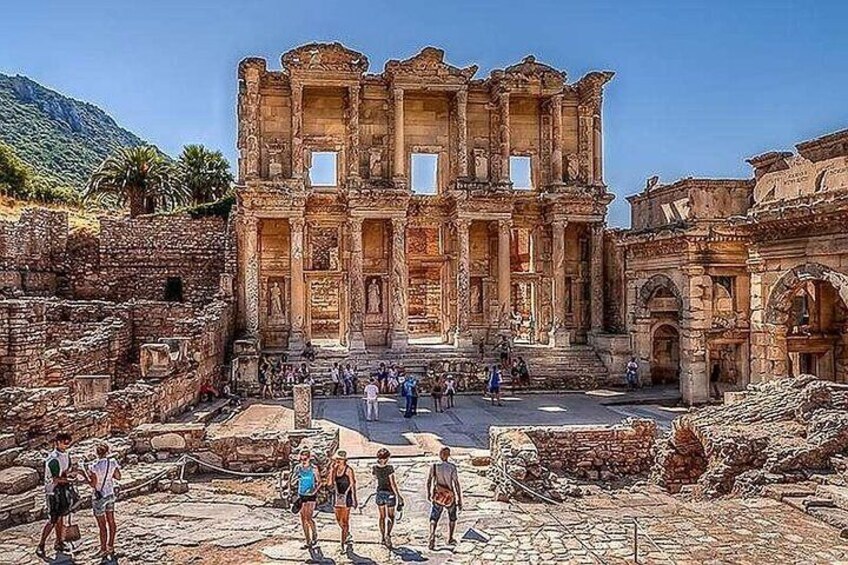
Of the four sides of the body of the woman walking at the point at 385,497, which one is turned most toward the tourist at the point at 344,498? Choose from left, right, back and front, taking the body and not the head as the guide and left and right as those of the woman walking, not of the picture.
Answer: left

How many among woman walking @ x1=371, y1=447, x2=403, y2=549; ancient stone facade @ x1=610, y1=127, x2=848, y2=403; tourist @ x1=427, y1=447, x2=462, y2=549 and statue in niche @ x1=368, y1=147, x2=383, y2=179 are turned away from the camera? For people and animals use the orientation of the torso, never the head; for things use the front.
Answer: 2

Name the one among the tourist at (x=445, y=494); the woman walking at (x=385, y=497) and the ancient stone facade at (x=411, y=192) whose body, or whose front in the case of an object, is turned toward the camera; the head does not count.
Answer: the ancient stone facade

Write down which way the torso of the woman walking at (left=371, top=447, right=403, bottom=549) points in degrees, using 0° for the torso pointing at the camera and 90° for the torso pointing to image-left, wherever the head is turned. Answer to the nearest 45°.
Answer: approximately 180°

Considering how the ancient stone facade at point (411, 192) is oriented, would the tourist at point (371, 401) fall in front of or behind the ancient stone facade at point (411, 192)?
in front

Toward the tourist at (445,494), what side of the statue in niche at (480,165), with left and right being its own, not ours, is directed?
front

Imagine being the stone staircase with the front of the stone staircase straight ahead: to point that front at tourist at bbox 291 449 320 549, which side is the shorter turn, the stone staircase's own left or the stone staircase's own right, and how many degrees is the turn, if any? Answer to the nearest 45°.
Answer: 0° — it already faces them

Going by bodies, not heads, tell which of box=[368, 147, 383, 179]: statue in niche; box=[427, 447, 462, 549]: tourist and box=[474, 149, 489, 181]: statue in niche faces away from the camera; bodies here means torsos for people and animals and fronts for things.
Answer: the tourist

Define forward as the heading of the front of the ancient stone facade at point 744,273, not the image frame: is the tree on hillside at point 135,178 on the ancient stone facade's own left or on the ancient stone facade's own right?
on the ancient stone facade's own right

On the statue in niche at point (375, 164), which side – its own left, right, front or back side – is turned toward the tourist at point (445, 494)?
front

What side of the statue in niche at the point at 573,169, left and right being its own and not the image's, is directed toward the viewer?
front

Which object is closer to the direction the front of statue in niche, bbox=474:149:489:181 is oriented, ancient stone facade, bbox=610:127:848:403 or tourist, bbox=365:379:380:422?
the tourist

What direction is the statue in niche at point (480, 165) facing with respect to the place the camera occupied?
facing the viewer

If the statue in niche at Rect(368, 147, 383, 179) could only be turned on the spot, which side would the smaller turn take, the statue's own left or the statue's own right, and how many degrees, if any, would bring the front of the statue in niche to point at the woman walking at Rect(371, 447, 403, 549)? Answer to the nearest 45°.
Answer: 0° — it already faces them

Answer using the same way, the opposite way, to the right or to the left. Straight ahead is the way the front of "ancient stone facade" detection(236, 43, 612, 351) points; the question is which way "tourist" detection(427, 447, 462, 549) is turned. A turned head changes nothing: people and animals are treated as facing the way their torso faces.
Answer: the opposite way
